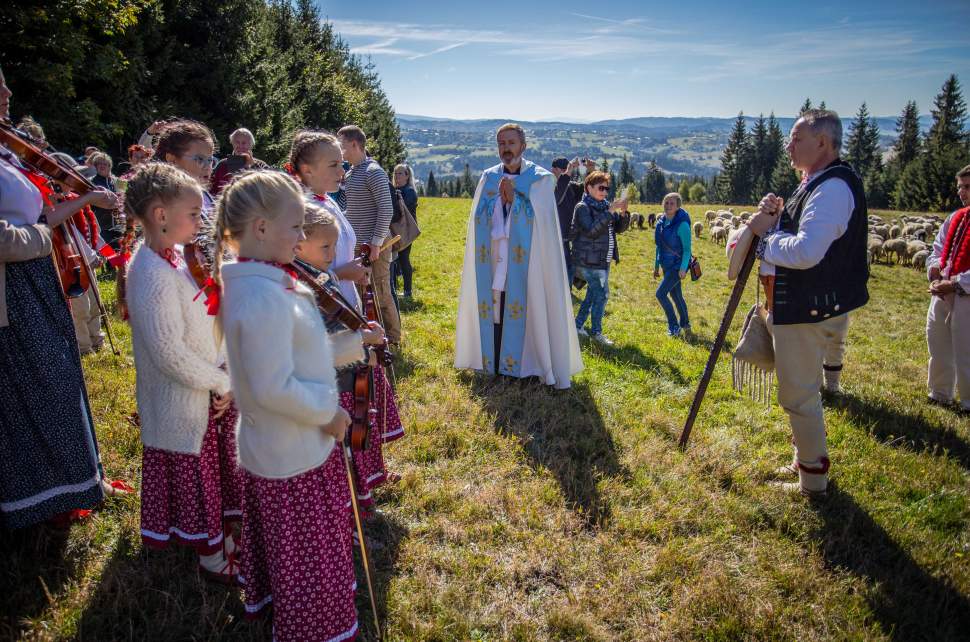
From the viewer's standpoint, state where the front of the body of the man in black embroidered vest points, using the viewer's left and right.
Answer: facing to the left of the viewer

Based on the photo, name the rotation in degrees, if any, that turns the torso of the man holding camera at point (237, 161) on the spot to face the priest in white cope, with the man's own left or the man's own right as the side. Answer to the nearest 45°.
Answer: approximately 45° to the man's own left

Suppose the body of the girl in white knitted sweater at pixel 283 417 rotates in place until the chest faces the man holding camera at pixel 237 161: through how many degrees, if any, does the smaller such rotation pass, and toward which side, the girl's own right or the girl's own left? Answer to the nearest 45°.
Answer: approximately 90° to the girl's own left

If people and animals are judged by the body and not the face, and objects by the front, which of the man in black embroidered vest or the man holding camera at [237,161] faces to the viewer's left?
the man in black embroidered vest

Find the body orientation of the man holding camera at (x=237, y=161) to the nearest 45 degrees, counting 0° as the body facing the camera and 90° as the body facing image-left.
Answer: approximately 0°

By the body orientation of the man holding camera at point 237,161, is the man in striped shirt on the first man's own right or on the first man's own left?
on the first man's own left

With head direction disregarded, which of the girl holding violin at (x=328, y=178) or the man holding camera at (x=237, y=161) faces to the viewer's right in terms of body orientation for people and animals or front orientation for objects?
the girl holding violin

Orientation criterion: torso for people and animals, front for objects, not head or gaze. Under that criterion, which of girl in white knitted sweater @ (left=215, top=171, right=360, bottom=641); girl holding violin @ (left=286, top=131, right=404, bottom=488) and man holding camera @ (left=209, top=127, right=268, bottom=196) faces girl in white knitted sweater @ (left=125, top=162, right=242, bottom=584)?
the man holding camera

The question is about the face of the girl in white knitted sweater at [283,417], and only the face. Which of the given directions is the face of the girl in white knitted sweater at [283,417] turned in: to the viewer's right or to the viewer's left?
to the viewer's right

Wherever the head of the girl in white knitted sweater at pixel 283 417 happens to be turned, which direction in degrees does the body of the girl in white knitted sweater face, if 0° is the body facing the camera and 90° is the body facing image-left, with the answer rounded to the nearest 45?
approximately 270°

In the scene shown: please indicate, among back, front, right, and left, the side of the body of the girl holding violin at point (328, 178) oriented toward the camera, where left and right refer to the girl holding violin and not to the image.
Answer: right

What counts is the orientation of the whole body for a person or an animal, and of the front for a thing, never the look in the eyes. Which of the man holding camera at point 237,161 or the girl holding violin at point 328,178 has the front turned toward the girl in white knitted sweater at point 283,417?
the man holding camera

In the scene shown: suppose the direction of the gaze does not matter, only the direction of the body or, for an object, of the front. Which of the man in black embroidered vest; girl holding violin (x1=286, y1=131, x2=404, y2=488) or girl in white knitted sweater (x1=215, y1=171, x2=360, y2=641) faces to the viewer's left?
the man in black embroidered vest
